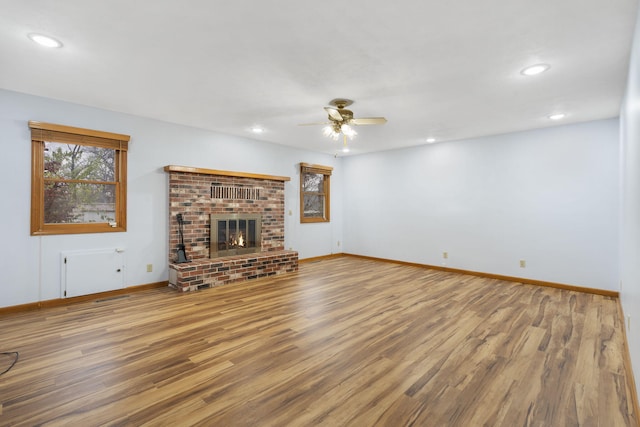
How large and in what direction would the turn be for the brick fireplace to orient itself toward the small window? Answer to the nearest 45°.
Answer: approximately 90° to its left

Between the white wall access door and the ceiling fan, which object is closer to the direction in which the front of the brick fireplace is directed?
the ceiling fan

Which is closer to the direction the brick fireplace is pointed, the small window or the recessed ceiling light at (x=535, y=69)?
the recessed ceiling light

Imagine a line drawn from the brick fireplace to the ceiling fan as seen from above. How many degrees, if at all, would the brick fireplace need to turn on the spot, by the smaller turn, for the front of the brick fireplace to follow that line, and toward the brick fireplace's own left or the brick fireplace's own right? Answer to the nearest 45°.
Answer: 0° — it already faces it

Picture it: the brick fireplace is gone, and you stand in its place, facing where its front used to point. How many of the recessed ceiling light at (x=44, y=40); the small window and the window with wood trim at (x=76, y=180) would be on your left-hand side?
1

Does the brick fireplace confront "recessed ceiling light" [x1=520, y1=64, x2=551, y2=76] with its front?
yes

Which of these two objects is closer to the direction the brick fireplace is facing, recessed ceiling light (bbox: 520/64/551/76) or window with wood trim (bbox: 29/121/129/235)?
the recessed ceiling light

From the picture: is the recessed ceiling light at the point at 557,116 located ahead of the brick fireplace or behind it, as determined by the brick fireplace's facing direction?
ahead

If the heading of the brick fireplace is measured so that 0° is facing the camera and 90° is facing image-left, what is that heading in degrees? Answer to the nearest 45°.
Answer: approximately 315°

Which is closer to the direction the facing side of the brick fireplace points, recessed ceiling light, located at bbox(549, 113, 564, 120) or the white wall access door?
the recessed ceiling light
